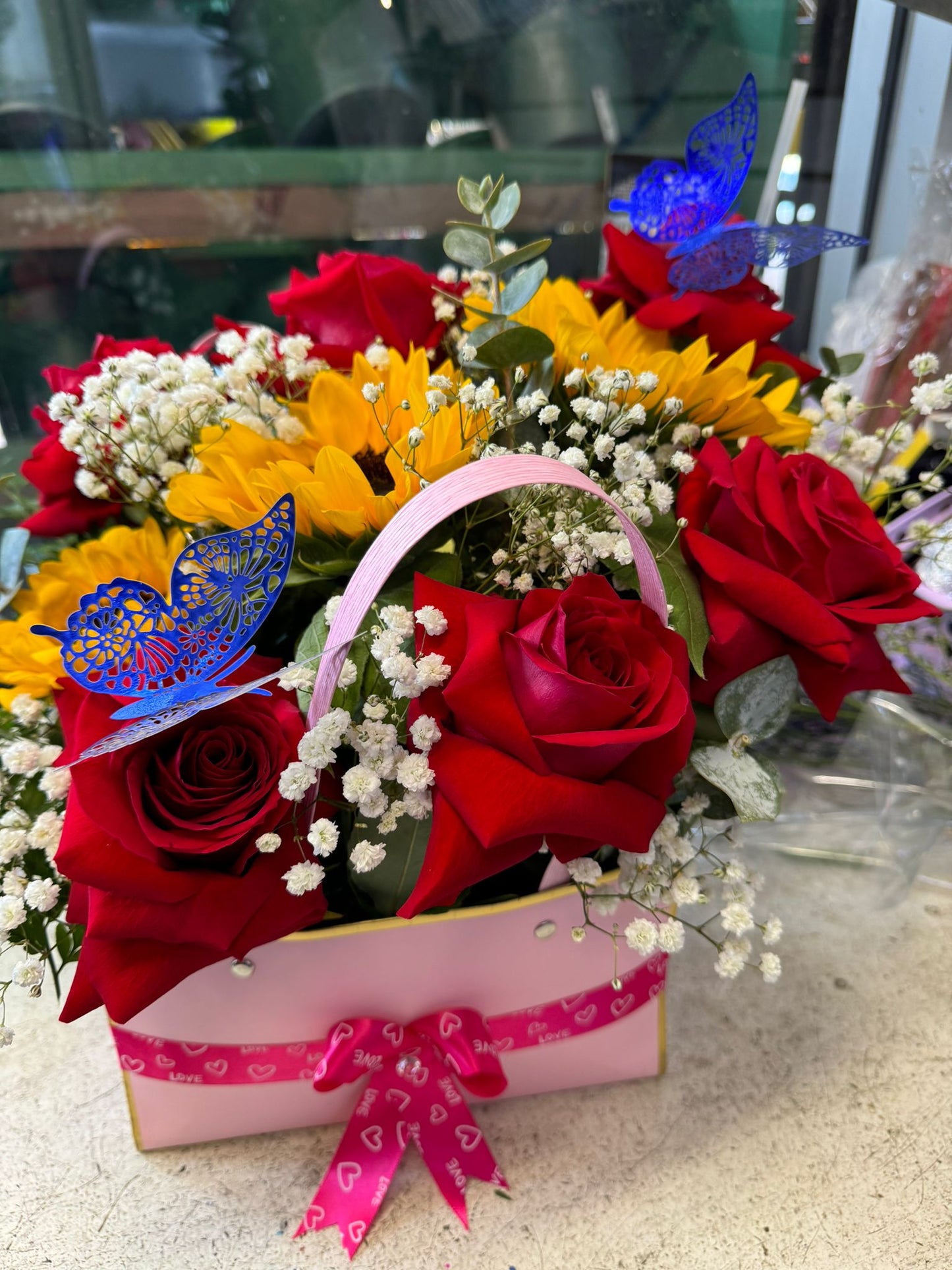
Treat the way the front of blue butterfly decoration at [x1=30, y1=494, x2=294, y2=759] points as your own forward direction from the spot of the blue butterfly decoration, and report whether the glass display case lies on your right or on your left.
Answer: on your left

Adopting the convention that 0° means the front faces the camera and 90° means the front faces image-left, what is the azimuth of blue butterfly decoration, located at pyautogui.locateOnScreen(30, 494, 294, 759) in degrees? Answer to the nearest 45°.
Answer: approximately 270°
